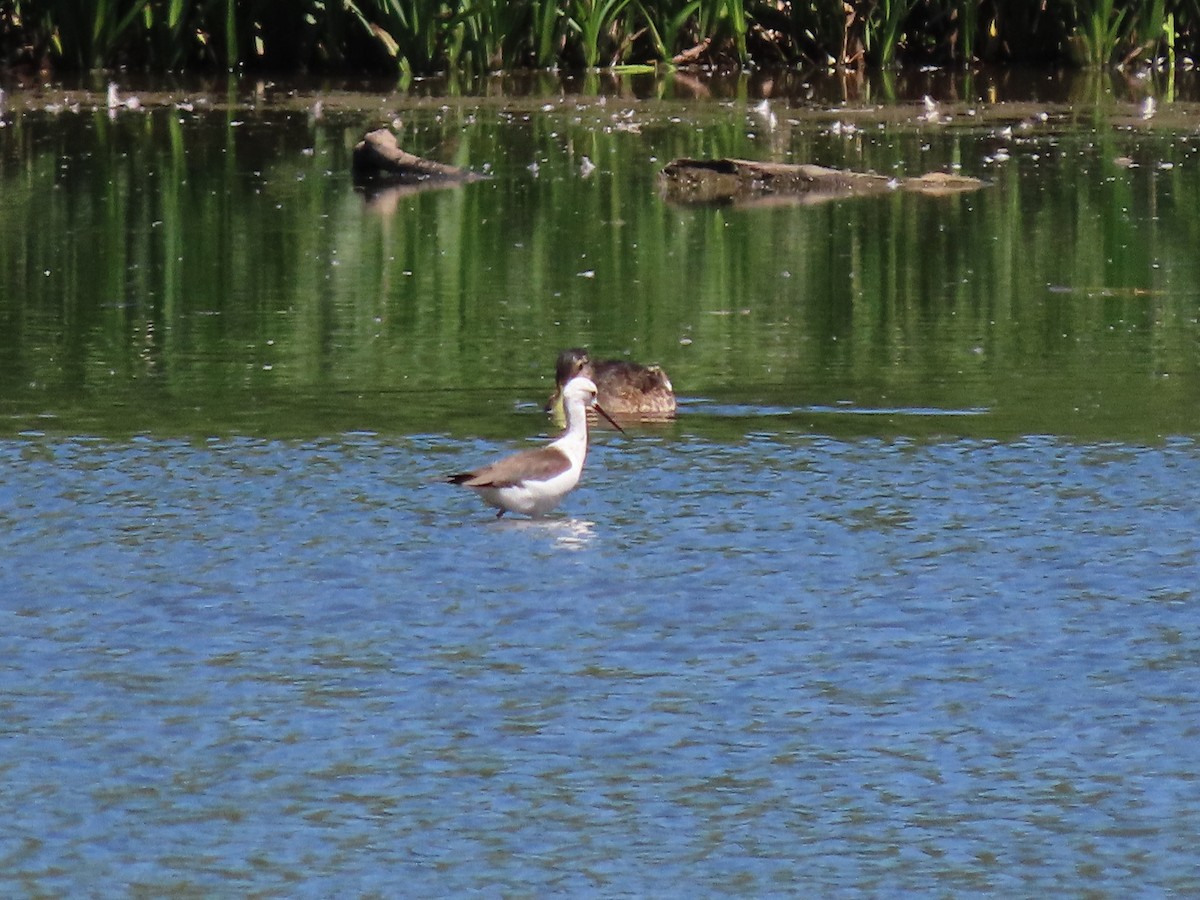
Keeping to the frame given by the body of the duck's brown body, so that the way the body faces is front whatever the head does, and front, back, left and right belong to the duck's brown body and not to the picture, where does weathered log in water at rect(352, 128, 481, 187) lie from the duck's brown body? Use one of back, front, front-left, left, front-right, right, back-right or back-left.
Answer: right

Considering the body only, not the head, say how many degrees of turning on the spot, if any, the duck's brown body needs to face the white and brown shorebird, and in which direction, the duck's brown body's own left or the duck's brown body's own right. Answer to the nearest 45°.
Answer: approximately 90° to the duck's brown body's own left

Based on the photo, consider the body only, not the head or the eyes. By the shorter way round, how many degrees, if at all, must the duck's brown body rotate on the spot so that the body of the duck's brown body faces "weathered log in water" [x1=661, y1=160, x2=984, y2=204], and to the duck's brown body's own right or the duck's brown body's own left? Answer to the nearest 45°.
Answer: approximately 90° to the duck's brown body's own right

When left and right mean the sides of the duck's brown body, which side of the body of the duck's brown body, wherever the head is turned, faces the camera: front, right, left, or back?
left

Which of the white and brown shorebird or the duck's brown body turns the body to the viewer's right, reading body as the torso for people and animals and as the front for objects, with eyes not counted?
the white and brown shorebird

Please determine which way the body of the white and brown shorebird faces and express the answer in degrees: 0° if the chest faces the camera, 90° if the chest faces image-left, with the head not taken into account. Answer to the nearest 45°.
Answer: approximately 270°

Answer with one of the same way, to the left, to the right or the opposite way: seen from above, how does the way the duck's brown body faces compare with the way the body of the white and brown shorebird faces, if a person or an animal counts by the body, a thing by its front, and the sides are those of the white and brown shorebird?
the opposite way

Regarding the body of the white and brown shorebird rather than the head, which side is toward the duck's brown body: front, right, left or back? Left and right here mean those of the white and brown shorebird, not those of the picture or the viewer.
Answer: left

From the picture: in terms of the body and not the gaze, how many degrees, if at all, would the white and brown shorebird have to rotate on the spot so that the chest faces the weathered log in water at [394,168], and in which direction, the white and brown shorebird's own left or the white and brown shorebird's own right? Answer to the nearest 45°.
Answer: approximately 90° to the white and brown shorebird's own left

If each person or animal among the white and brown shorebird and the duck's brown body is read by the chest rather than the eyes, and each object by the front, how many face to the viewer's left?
1

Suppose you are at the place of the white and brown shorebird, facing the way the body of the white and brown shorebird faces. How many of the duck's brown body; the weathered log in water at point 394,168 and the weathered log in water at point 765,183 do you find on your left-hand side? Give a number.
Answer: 3
